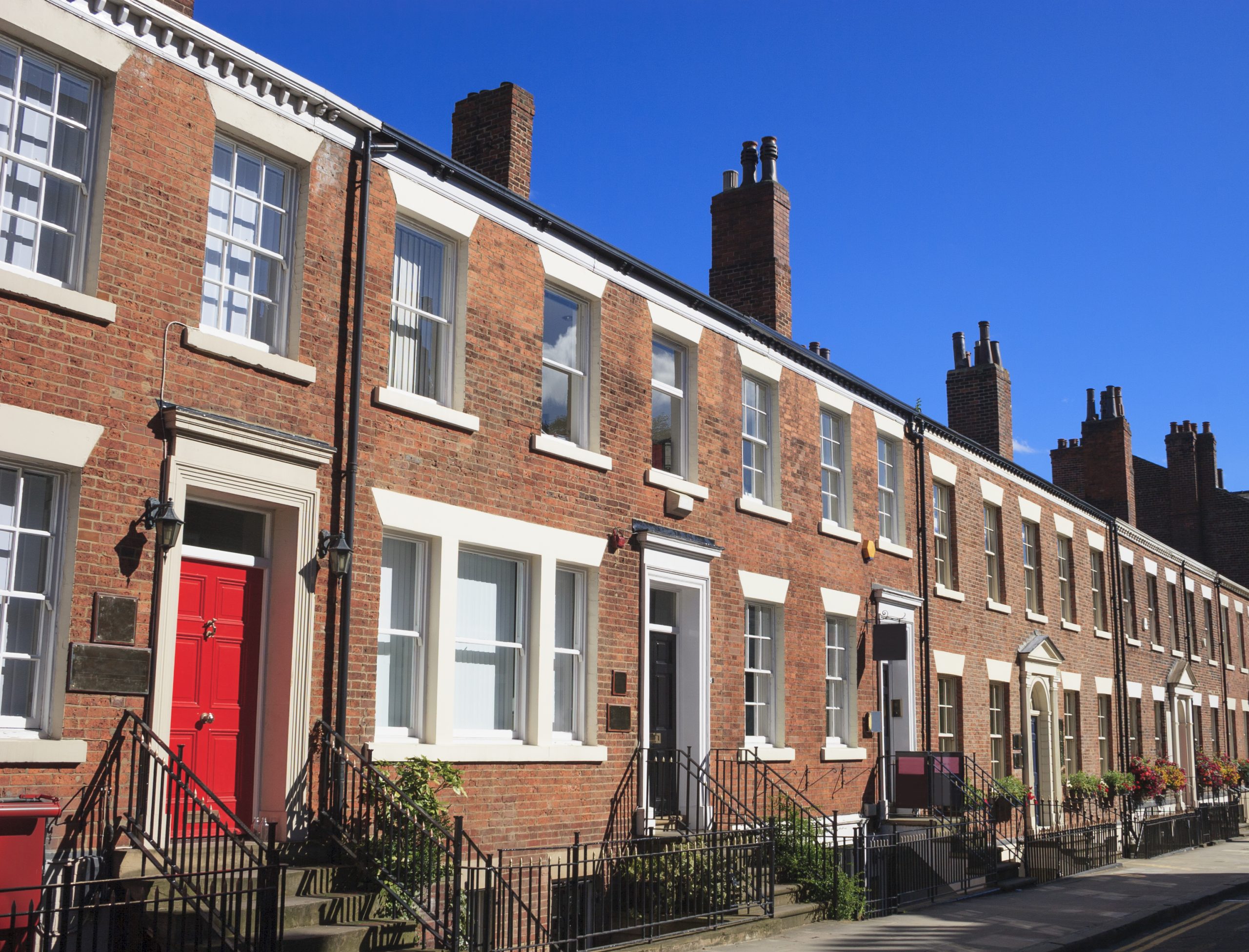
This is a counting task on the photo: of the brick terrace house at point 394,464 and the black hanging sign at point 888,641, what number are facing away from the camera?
0

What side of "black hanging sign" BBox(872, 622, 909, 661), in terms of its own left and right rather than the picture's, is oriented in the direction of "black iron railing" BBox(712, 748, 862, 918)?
front

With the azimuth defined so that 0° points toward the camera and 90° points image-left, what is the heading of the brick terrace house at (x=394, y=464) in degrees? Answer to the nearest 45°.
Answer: approximately 315°
